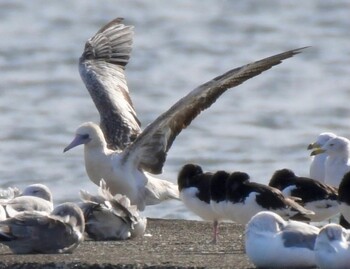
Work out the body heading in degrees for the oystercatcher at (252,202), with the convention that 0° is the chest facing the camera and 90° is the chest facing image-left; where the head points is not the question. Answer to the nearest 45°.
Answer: approximately 90°

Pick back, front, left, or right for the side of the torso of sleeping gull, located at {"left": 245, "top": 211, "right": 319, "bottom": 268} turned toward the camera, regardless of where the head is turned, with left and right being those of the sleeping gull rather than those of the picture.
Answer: left

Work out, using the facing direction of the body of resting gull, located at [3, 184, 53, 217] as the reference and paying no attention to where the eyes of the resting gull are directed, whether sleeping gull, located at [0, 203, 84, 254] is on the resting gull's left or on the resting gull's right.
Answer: on the resting gull's right

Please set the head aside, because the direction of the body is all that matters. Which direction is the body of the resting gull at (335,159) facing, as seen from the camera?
to the viewer's left

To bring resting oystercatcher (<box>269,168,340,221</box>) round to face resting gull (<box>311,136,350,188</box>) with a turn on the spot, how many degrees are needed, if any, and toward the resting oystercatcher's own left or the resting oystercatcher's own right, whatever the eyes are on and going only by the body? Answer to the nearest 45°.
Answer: approximately 90° to the resting oystercatcher's own right

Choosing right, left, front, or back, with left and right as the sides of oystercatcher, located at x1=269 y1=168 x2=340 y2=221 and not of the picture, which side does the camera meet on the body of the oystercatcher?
left

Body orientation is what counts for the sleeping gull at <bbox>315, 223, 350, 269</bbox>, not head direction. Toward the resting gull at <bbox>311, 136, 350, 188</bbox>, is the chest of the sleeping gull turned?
no

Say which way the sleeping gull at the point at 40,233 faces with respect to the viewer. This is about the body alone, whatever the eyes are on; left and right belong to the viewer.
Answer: facing to the right of the viewer

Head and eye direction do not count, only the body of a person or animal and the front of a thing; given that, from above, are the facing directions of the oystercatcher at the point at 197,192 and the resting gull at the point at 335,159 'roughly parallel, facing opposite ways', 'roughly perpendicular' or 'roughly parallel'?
roughly parallel

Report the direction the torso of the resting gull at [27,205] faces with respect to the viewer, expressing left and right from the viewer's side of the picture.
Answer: facing to the right of the viewer
